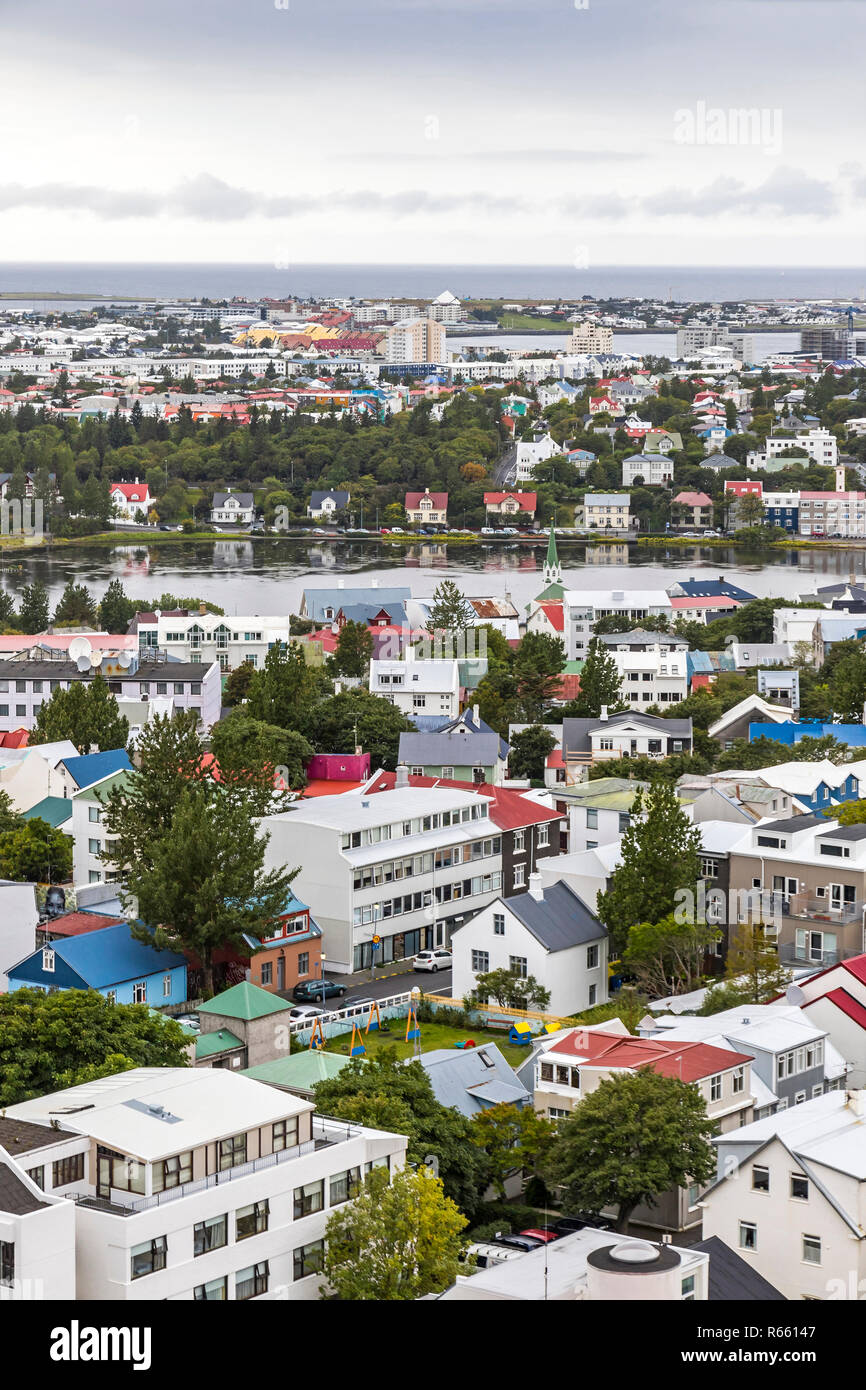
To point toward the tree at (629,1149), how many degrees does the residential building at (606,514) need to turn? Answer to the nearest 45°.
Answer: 0° — it already faces it

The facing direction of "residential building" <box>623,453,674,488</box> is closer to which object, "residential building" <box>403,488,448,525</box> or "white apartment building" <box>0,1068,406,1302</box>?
the white apartment building

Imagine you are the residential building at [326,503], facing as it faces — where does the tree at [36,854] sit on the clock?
The tree is roughly at 12 o'clock from the residential building.

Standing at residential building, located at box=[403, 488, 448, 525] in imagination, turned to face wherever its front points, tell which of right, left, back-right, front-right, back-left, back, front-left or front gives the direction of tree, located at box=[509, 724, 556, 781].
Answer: front

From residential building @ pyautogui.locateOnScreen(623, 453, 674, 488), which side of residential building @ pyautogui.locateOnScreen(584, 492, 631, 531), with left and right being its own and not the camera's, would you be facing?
back

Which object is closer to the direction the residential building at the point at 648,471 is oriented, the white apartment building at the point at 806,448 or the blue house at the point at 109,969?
the blue house

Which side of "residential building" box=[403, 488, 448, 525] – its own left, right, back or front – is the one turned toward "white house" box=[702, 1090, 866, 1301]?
front

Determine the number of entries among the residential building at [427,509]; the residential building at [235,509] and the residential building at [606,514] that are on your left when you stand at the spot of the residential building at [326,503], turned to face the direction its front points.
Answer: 2

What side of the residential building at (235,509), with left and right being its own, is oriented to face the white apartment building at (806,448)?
left

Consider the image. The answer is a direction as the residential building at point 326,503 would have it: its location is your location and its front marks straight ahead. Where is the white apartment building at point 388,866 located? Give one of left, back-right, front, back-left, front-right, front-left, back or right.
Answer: front

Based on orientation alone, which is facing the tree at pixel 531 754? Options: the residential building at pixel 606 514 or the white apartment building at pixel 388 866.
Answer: the residential building

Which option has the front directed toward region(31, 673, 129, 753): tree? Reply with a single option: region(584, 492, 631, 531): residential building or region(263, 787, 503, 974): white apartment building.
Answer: the residential building

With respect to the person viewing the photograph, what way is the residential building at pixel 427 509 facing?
facing the viewer

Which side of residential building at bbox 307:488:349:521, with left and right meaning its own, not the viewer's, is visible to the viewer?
front
